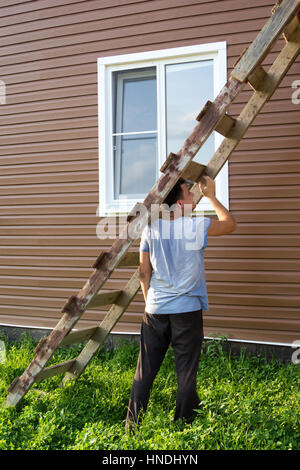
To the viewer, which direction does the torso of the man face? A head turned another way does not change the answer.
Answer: away from the camera

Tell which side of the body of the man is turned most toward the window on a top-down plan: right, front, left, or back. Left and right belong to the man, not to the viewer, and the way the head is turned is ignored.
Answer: front
